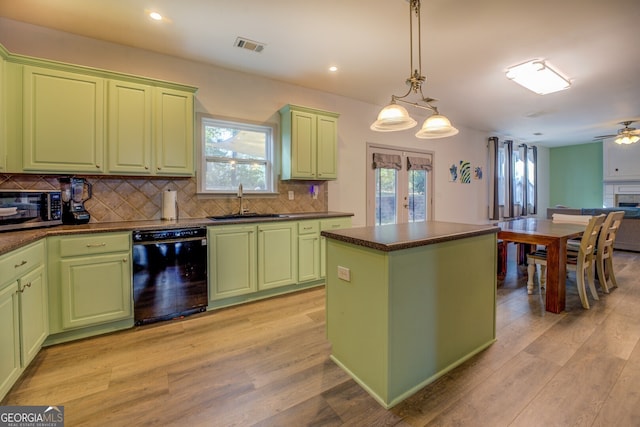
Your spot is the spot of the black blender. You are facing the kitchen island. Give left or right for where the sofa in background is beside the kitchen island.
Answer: left

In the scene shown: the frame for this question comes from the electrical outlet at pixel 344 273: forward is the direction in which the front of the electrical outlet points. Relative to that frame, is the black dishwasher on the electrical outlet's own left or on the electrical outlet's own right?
on the electrical outlet's own right

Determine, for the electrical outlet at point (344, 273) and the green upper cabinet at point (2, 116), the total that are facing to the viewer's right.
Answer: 1

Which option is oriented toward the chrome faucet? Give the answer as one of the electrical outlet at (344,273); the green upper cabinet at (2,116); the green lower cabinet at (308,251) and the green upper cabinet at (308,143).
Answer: the green upper cabinet at (2,116)

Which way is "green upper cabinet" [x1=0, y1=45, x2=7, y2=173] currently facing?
to the viewer's right

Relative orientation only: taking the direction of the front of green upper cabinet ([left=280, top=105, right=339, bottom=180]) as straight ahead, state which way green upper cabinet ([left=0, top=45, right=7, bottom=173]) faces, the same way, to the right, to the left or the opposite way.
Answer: to the left
